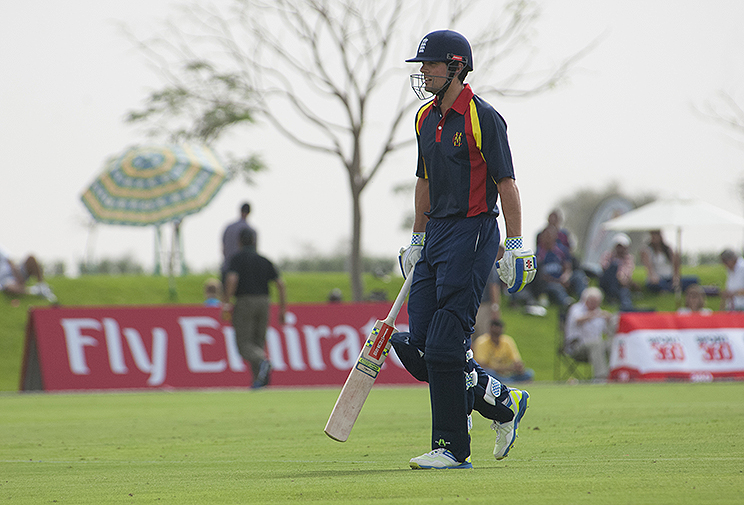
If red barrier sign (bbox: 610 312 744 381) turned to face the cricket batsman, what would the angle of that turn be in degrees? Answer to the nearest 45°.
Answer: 0° — it already faces them

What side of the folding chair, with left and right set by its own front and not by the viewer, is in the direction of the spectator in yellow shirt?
right

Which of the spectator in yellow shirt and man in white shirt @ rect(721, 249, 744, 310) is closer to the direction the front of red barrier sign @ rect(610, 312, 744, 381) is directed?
the spectator in yellow shirt

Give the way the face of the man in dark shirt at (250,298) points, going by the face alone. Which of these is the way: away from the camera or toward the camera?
away from the camera

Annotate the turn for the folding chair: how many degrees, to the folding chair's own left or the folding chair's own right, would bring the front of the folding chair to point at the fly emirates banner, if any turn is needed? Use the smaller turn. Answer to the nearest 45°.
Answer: approximately 135° to the folding chair's own right

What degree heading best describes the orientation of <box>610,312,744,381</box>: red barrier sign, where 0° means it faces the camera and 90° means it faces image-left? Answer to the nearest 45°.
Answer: approximately 0°
